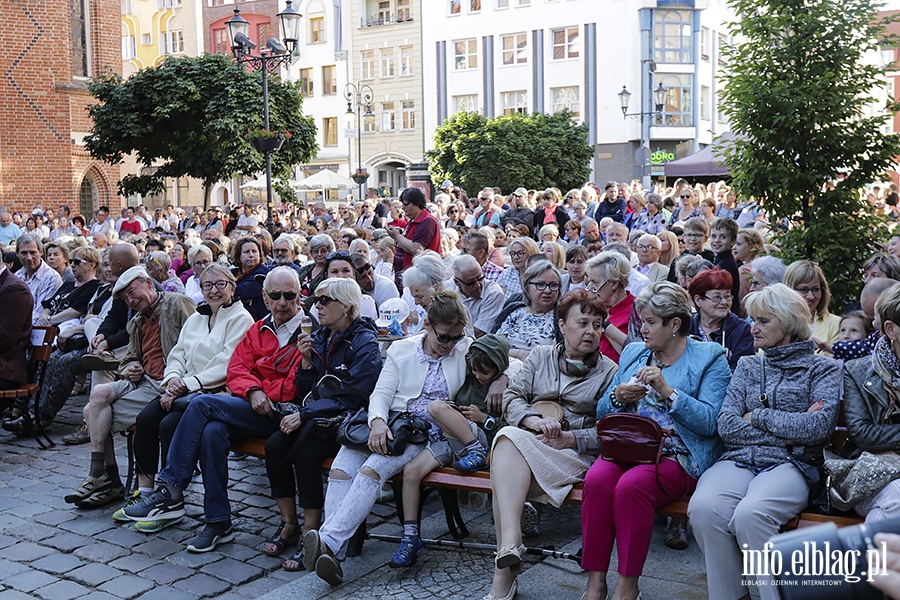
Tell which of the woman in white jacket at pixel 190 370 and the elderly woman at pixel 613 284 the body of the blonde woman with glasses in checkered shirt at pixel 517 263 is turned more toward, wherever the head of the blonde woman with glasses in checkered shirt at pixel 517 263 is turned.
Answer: the woman in white jacket

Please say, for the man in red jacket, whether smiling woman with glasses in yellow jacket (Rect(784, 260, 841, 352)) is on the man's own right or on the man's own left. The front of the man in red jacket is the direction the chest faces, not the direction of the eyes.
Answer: on the man's own left

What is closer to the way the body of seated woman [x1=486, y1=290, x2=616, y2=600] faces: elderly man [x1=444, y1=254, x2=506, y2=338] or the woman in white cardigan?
the woman in white cardigan

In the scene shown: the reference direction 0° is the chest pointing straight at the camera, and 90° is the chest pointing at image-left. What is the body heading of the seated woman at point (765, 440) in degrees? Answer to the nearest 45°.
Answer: approximately 45°

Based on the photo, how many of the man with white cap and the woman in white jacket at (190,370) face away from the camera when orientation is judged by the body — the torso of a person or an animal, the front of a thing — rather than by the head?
0

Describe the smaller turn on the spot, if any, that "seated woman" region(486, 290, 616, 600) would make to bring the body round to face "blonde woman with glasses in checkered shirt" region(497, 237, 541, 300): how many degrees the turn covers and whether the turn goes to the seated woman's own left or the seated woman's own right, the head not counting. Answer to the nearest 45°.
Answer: approximately 135° to the seated woman's own right

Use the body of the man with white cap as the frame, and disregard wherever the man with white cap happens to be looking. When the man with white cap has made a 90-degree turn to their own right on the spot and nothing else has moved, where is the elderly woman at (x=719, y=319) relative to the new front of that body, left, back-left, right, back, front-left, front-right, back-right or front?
back

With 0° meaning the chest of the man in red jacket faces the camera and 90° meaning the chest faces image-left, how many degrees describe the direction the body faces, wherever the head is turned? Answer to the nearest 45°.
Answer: approximately 45°
